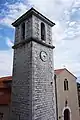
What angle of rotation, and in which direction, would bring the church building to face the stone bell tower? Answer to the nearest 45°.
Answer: approximately 90° to its right

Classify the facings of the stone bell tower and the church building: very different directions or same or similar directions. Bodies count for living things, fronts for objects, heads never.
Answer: same or similar directions

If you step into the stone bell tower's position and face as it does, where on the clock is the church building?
The church building is roughly at 9 o'clock from the stone bell tower.

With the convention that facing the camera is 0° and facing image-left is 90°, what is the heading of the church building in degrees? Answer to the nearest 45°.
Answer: approximately 315°

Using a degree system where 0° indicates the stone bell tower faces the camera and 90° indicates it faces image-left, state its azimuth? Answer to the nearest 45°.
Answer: approximately 315°

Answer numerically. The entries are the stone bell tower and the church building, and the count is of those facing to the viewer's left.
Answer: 0
